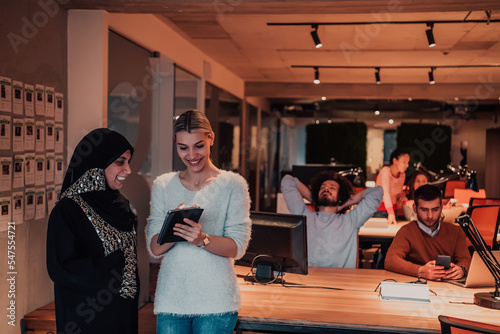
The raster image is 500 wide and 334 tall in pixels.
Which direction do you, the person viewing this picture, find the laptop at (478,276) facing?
facing away from the viewer and to the left of the viewer

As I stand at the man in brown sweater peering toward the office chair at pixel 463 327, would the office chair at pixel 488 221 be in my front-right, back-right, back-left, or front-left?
back-left

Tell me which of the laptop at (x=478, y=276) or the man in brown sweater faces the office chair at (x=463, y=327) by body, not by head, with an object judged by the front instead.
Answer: the man in brown sweater

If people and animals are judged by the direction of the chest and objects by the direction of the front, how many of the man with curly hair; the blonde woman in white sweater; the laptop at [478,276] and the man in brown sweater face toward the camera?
3

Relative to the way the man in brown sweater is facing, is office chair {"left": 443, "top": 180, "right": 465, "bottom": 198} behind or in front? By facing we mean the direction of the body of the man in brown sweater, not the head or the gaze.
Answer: behind

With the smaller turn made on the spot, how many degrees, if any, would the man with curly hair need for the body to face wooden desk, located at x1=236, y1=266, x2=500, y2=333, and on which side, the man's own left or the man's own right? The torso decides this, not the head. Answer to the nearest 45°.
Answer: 0° — they already face it

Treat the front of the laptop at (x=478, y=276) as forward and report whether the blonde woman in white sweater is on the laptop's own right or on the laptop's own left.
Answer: on the laptop's own left

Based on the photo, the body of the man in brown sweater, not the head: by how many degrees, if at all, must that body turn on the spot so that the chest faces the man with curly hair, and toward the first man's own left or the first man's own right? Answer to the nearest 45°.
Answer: approximately 90° to the first man's own right

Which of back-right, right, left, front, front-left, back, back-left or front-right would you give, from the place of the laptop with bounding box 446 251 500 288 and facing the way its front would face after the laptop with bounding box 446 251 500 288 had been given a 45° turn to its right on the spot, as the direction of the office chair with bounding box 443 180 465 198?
front

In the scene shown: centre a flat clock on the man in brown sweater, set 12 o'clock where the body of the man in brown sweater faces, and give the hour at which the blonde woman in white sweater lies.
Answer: The blonde woman in white sweater is roughly at 1 o'clock from the man in brown sweater.
